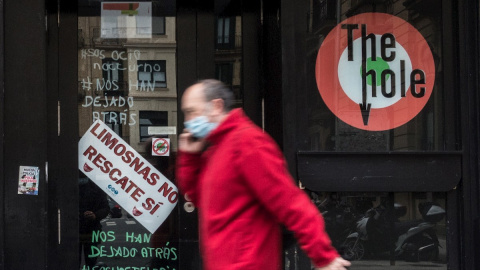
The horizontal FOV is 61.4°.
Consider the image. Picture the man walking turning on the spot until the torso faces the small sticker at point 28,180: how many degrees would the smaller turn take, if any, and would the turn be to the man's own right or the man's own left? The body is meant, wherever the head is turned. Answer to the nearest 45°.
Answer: approximately 45° to the man's own right

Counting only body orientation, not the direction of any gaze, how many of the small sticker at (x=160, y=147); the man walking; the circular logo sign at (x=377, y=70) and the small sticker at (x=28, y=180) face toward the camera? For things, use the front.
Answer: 3

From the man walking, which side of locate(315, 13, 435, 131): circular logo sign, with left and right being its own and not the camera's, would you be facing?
front

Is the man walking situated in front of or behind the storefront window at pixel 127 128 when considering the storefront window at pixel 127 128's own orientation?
in front

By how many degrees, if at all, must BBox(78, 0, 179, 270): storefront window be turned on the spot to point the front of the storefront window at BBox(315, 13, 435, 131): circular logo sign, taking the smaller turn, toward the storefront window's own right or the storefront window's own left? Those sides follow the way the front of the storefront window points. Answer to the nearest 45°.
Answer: approximately 90° to the storefront window's own left

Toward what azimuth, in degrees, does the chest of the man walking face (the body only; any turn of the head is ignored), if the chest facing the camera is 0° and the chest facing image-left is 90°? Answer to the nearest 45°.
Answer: approximately 90°

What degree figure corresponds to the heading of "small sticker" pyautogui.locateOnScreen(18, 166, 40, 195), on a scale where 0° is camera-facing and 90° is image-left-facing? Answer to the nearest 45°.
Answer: approximately 0°

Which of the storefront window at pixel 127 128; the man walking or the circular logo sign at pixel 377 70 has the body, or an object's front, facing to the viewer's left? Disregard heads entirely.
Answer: the man walking

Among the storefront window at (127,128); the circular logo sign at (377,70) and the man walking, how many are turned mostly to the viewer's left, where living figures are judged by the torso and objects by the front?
1

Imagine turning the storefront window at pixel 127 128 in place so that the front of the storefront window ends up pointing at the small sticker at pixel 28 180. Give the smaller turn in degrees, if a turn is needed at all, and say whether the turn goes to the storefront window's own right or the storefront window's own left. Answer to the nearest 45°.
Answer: approximately 90° to the storefront window's own right
